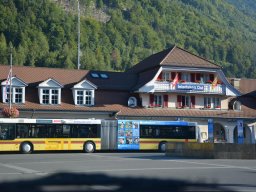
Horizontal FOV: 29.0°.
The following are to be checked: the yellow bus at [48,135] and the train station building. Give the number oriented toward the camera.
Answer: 1

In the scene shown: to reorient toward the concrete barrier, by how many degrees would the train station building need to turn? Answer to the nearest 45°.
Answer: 0° — it already faces it

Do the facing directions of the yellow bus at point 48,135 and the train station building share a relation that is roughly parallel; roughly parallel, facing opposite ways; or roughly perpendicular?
roughly perpendicular

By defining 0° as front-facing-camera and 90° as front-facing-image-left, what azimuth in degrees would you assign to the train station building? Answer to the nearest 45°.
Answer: approximately 0°
